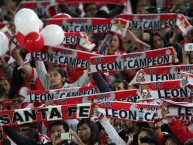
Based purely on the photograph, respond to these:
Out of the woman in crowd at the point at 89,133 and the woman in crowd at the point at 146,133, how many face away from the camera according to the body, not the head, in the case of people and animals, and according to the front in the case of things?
0

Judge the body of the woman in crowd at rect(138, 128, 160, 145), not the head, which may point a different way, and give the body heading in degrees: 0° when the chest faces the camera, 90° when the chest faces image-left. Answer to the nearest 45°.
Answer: approximately 45°

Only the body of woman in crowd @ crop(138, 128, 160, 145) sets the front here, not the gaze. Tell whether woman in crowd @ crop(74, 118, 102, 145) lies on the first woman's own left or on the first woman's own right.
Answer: on the first woman's own right

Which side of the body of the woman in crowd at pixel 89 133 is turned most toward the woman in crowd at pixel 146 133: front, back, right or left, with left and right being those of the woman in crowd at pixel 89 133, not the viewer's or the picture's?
left

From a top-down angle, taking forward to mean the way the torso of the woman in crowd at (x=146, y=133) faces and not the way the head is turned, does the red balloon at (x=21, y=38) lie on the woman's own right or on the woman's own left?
on the woman's own right

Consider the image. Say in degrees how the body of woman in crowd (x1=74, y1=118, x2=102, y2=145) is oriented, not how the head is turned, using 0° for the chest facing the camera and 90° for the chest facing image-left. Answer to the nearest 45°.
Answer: approximately 45°
